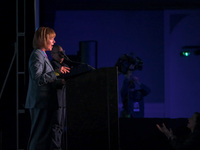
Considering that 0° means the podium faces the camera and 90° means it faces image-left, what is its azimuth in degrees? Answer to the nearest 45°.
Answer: approximately 270°

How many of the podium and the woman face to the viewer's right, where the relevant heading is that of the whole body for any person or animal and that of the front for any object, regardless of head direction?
2

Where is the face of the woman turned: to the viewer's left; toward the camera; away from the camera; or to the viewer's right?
to the viewer's right

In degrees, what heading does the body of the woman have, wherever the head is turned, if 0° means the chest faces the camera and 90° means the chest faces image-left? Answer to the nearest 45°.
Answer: approximately 270°
